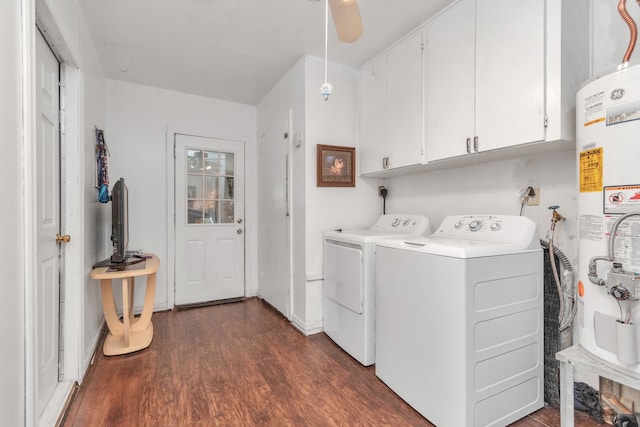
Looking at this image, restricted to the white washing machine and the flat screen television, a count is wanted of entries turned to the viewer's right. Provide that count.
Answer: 1

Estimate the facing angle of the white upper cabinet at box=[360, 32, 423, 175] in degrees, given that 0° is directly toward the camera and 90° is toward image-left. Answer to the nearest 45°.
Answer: approximately 45°

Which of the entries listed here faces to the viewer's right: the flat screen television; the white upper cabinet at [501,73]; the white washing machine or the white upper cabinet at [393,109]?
the flat screen television

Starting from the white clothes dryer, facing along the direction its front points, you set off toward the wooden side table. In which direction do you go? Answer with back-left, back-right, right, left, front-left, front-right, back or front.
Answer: front-right

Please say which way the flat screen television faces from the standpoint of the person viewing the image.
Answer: facing to the right of the viewer

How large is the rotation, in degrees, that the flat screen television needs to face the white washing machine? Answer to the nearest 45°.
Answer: approximately 45° to its right

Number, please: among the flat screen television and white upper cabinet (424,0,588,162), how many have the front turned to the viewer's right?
1

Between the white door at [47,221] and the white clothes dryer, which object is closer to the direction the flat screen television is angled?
the white clothes dryer

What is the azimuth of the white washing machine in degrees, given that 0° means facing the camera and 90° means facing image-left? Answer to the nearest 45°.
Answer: approximately 45°
